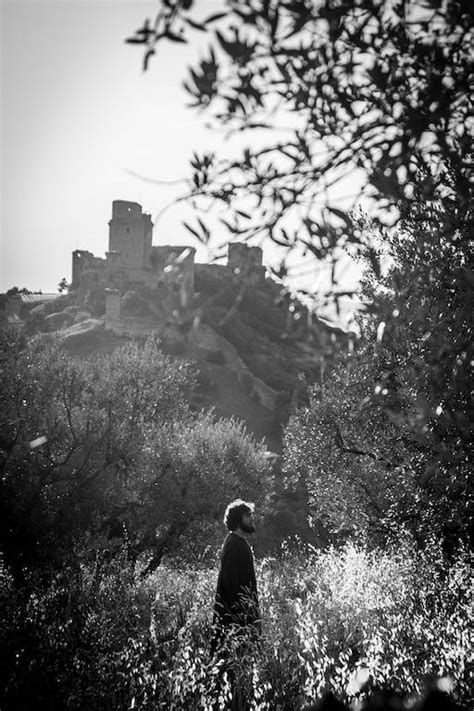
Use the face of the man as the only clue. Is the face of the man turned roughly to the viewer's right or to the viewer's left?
to the viewer's right

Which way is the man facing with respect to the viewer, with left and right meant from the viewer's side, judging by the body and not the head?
facing to the right of the viewer
